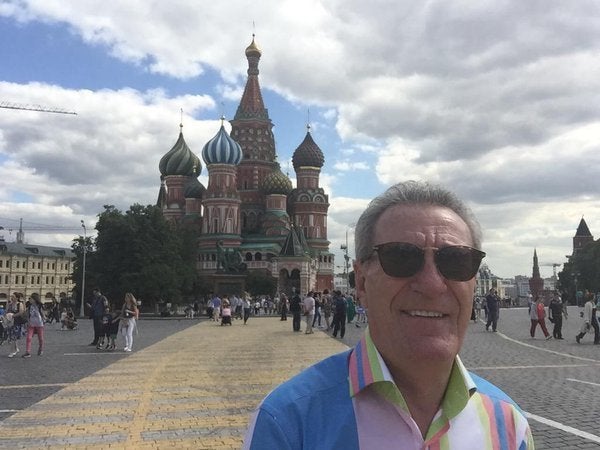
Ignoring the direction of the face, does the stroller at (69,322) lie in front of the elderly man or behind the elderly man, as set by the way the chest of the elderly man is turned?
behind

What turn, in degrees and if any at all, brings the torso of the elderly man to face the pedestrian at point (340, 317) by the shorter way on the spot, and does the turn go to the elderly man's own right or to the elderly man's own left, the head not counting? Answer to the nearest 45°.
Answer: approximately 135° to the elderly man's own left

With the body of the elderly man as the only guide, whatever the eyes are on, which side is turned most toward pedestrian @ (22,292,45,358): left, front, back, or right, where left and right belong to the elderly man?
back

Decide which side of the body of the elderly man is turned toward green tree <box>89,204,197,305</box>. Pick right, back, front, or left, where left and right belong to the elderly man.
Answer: back

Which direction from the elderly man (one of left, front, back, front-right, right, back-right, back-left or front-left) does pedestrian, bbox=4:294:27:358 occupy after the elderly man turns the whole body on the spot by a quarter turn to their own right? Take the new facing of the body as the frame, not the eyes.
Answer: right

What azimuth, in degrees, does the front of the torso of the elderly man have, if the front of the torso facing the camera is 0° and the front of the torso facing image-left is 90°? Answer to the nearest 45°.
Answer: approximately 315°

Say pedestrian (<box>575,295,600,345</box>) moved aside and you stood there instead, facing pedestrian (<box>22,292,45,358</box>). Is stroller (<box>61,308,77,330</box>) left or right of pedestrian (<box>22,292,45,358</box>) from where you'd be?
right

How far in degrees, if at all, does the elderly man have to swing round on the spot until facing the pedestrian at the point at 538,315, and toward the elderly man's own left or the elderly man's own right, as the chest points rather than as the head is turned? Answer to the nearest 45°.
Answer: approximately 135° to the elderly man's own left
